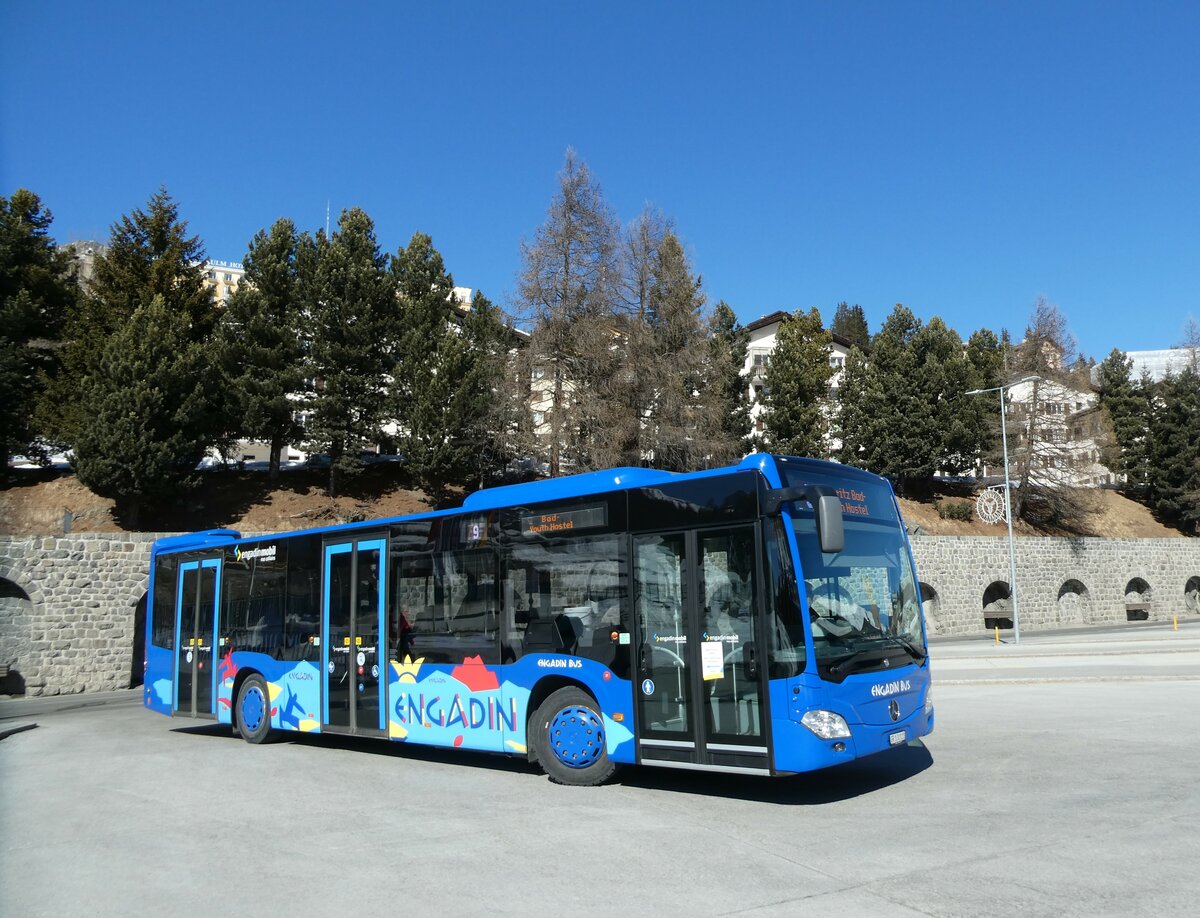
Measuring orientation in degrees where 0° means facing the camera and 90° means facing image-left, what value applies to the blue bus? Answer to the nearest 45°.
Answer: approximately 315°

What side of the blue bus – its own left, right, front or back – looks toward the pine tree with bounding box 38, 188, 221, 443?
back

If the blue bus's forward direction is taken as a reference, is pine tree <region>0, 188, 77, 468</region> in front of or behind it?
behind

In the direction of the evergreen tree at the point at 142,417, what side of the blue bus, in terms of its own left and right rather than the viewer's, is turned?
back

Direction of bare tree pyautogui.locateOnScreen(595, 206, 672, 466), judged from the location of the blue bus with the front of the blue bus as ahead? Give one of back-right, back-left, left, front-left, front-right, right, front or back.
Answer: back-left

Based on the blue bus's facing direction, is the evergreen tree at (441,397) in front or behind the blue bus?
behind

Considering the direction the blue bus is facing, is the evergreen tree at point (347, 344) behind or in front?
behind

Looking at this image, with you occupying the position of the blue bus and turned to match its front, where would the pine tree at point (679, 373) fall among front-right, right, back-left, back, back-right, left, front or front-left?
back-left
